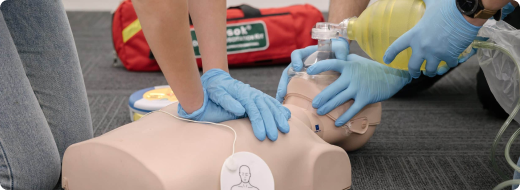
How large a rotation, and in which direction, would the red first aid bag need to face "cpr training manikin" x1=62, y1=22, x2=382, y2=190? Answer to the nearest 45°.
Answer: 0° — it already faces it

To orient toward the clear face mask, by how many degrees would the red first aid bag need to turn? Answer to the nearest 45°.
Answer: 0° — it already faces it

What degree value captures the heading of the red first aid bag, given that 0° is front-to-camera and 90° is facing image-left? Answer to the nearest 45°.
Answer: approximately 0°
